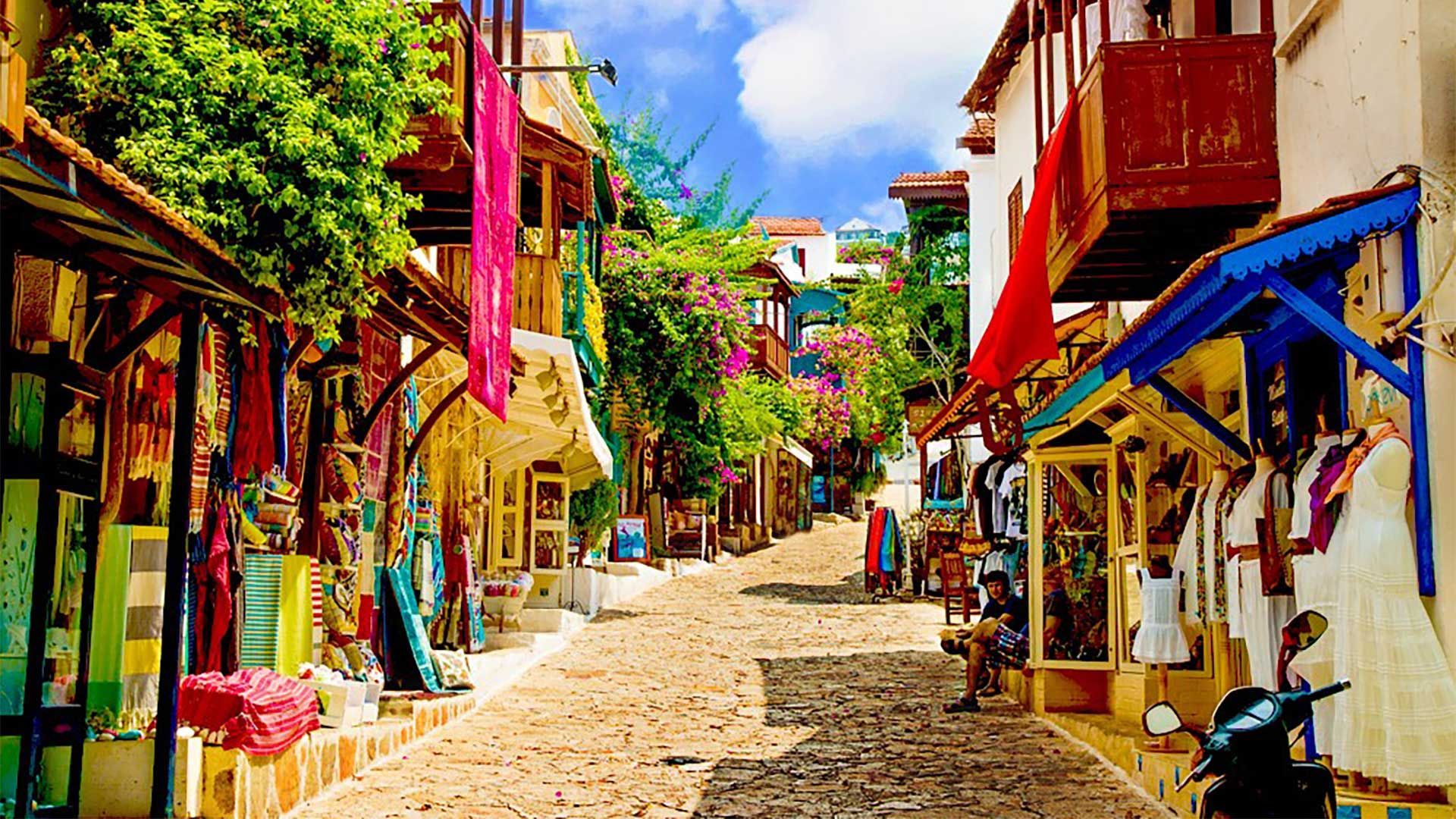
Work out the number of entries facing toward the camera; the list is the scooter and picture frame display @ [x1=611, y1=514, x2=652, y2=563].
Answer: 1

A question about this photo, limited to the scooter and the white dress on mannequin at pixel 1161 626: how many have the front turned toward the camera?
1

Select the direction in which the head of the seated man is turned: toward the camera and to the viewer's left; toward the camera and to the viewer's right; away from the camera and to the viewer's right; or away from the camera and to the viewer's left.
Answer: toward the camera and to the viewer's left

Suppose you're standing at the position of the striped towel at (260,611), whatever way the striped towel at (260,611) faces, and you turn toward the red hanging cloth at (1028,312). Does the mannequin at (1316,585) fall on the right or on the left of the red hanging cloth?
right

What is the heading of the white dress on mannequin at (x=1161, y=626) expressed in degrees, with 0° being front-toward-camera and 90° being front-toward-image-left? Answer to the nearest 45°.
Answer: approximately 0°

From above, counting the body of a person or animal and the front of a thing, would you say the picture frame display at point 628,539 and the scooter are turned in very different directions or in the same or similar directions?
very different directions

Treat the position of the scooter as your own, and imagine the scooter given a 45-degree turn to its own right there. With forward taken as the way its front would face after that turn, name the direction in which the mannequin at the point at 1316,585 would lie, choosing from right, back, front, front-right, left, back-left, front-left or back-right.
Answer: front

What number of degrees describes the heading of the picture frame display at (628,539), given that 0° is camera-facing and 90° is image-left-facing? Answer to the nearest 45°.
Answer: approximately 0°
